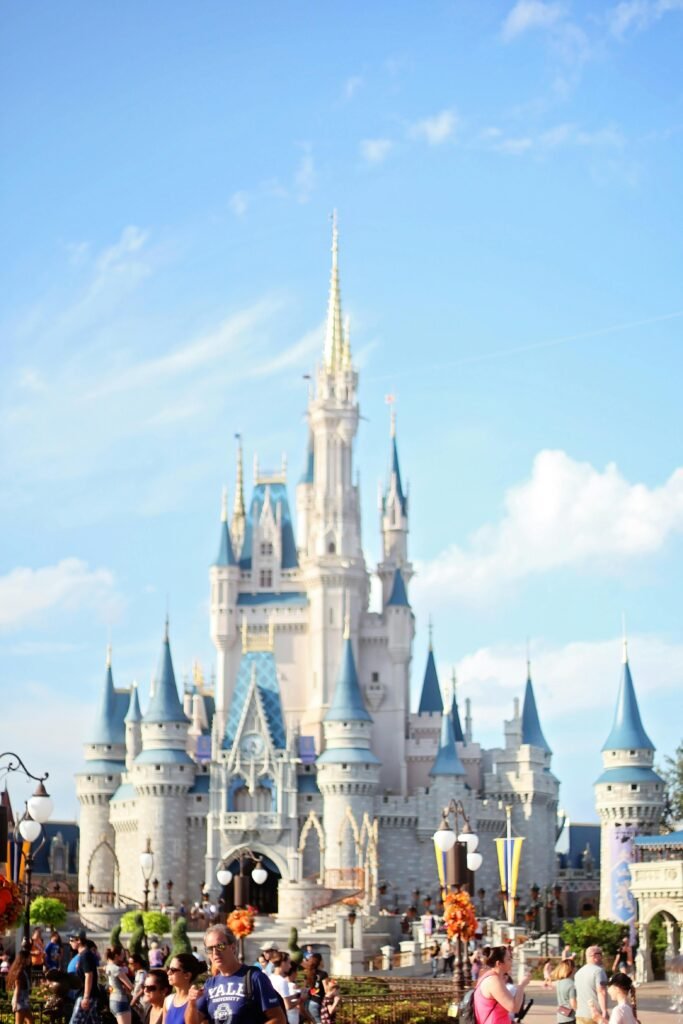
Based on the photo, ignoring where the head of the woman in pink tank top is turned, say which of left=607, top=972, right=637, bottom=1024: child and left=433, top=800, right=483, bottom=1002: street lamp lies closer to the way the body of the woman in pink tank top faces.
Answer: the child

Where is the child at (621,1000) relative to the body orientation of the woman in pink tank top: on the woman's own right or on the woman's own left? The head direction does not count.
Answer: on the woman's own right

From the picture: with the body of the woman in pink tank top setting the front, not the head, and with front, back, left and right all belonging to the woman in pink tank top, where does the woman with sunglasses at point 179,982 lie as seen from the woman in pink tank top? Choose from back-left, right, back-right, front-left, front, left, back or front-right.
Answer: back-right
